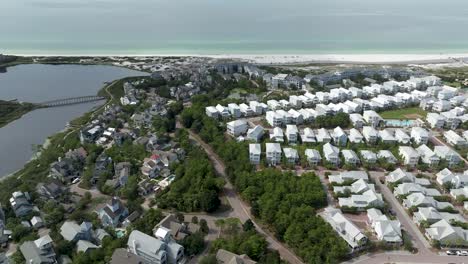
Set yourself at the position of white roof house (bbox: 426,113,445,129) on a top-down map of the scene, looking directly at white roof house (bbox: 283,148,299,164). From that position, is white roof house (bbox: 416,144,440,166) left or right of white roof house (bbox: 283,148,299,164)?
left

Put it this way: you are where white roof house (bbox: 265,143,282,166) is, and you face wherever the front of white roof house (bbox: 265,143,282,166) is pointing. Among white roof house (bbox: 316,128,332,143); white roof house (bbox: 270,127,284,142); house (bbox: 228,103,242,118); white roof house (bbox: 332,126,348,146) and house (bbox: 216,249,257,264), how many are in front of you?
1

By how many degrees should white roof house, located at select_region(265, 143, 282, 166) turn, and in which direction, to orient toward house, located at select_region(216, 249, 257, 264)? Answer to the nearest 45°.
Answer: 0° — it already faces it

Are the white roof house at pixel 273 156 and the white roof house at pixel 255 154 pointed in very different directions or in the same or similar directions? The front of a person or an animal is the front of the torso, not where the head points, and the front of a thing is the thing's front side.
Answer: same or similar directions

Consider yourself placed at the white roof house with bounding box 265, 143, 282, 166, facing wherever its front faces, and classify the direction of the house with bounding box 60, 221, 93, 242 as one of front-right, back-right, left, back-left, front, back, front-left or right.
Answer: front-right

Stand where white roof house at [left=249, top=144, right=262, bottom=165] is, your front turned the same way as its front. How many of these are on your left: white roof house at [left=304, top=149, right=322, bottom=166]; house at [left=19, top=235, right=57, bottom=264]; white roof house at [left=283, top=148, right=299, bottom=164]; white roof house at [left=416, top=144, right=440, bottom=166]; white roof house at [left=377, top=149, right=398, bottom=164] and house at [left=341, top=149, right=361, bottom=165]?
5

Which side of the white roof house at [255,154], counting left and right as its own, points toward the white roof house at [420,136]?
left

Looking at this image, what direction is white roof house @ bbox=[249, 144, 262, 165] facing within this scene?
toward the camera

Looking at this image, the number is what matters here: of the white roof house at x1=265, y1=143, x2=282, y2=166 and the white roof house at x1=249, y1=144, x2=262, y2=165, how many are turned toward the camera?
2

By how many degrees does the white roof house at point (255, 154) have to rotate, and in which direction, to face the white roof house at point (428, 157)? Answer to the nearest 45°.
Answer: approximately 90° to its left

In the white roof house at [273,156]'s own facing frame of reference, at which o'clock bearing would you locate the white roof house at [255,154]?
the white roof house at [255,154] is roughly at 3 o'clock from the white roof house at [273,156].

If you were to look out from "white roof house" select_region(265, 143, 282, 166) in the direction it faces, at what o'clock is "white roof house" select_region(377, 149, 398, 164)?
"white roof house" select_region(377, 149, 398, 164) is roughly at 9 o'clock from "white roof house" select_region(265, 143, 282, 166).

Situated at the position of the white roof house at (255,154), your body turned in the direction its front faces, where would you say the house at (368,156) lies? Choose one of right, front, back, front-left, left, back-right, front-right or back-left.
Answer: left

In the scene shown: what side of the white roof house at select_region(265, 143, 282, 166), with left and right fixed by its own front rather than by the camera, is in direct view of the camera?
front

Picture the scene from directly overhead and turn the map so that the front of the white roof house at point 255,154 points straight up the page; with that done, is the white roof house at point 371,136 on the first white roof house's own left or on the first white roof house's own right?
on the first white roof house's own left

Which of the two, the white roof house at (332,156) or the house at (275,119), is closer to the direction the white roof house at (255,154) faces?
the white roof house

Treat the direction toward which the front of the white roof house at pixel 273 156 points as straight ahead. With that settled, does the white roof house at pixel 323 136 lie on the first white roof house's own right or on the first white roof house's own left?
on the first white roof house's own left
